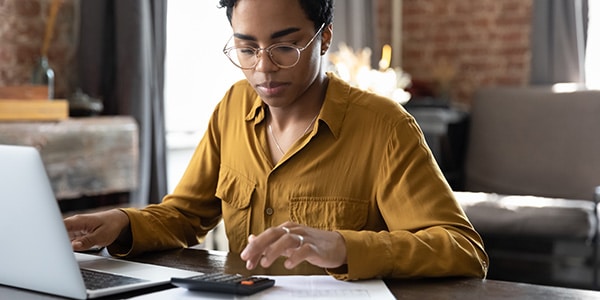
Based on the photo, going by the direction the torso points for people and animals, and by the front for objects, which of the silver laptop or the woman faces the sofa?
the silver laptop

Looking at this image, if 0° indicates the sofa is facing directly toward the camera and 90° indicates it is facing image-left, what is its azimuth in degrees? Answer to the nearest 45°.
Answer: approximately 0°

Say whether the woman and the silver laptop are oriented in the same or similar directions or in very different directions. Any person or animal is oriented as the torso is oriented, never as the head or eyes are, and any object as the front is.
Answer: very different directions

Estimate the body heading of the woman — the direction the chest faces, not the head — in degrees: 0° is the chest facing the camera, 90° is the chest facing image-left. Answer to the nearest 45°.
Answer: approximately 45°

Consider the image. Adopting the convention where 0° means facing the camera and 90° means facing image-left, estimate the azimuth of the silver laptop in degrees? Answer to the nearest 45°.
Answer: approximately 225°

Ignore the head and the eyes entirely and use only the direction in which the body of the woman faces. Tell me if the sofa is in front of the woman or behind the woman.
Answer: behind

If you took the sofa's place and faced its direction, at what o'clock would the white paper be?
The white paper is roughly at 12 o'clock from the sofa.

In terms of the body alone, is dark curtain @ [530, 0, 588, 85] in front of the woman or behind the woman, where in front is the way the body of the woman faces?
behind
